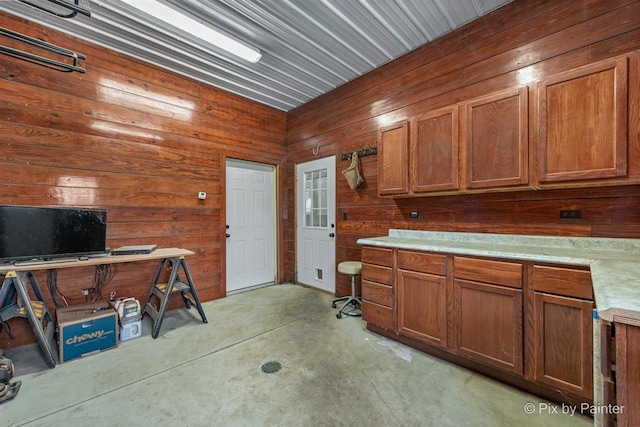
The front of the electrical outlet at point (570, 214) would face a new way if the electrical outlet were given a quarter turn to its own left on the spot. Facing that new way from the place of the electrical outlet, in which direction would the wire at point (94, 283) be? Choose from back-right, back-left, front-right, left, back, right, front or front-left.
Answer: back-right

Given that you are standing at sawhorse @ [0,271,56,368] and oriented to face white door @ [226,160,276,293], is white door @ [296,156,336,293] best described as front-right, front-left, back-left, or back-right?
front-right

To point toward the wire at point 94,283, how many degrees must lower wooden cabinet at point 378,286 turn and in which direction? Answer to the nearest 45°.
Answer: approximately 45° to its right

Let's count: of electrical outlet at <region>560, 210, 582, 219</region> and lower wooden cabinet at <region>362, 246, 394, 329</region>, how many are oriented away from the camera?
0

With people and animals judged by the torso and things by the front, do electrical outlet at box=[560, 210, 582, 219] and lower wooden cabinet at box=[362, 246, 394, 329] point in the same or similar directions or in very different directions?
same or similar directions

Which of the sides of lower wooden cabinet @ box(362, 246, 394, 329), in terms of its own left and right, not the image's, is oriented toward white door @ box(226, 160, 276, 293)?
right

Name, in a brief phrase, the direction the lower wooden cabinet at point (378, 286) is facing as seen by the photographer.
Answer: facing the viewer and to the left of the viewer

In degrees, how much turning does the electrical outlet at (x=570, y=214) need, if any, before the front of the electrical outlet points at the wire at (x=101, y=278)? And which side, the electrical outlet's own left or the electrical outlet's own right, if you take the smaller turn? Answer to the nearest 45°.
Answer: approximately 45° to the electrical outlet's own right

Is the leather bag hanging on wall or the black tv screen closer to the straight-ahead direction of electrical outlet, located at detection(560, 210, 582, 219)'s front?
the black tv screen

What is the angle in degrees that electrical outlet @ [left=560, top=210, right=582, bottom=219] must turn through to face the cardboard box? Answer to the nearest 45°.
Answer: approximately 45° to its right

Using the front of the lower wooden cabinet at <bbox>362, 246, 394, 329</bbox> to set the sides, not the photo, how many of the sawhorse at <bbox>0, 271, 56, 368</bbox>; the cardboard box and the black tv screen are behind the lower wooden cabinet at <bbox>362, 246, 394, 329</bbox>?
0

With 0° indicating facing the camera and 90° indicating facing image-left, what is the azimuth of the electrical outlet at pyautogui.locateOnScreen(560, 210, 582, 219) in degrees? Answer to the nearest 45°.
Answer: approximately 0°

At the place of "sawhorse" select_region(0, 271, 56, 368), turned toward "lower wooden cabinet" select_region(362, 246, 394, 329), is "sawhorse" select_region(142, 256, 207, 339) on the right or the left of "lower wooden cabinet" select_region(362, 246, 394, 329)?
left

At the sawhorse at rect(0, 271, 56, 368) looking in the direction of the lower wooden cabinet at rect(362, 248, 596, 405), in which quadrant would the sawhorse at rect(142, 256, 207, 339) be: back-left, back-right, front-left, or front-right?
front-left
